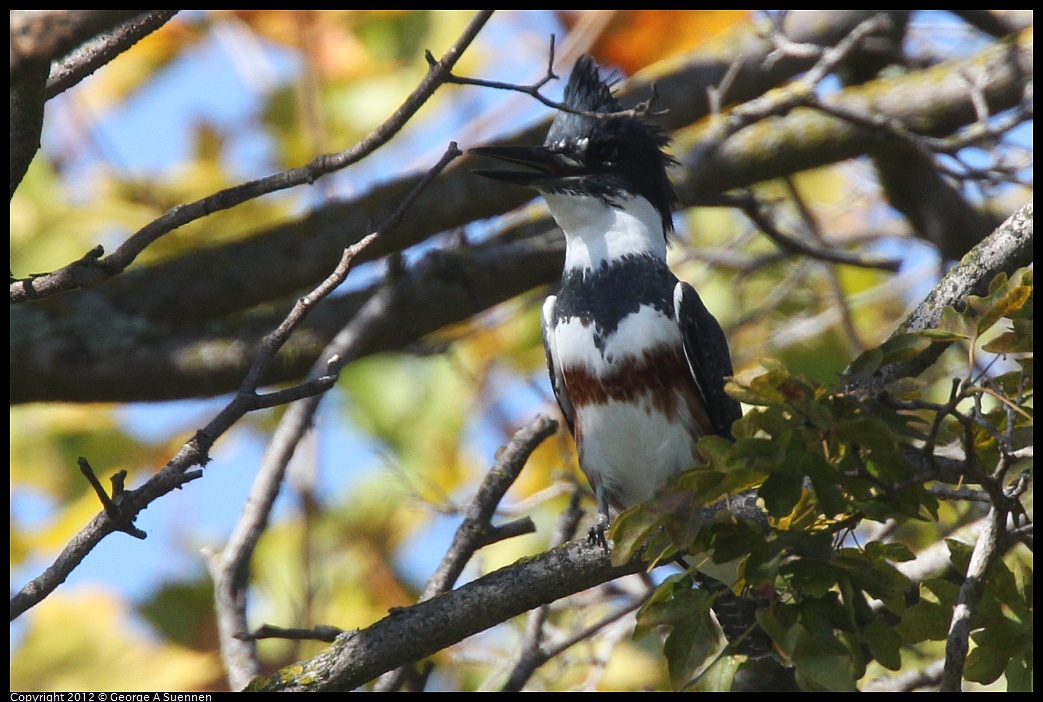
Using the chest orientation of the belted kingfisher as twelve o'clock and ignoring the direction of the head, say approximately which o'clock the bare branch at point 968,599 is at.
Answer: The bare branch is roughly at 10 o'clock from the belted kingfisher.

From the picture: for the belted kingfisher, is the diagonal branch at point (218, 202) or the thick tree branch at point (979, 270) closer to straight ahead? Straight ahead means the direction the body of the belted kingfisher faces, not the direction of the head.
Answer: the diagonal branch

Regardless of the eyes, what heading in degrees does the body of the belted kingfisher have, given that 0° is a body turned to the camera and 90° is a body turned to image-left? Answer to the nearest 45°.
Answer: approximately 45°

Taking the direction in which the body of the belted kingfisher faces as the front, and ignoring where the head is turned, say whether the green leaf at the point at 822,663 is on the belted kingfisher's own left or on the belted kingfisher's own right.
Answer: on the belted kingfisher's own left

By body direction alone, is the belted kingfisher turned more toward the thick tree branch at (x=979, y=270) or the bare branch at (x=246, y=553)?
the bare branch
